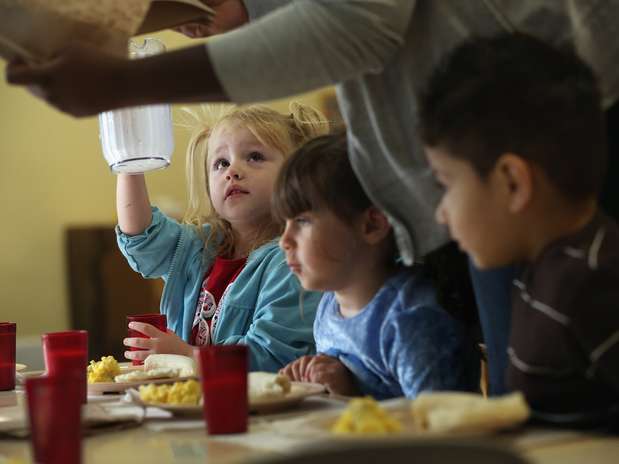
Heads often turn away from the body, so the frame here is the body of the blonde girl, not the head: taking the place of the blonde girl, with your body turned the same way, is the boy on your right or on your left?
on your left

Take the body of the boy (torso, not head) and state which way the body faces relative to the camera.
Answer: to the viewer's left

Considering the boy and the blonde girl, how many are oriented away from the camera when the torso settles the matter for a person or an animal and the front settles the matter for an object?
0

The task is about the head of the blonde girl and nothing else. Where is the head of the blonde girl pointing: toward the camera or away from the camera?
toward the camera

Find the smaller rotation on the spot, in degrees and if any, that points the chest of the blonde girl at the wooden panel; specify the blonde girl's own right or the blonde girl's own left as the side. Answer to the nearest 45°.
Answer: approximately 135° to the blonde girl's own right

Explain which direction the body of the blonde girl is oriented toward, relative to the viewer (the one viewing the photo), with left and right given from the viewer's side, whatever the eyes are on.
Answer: facing the viewer and to the left of the viewer
